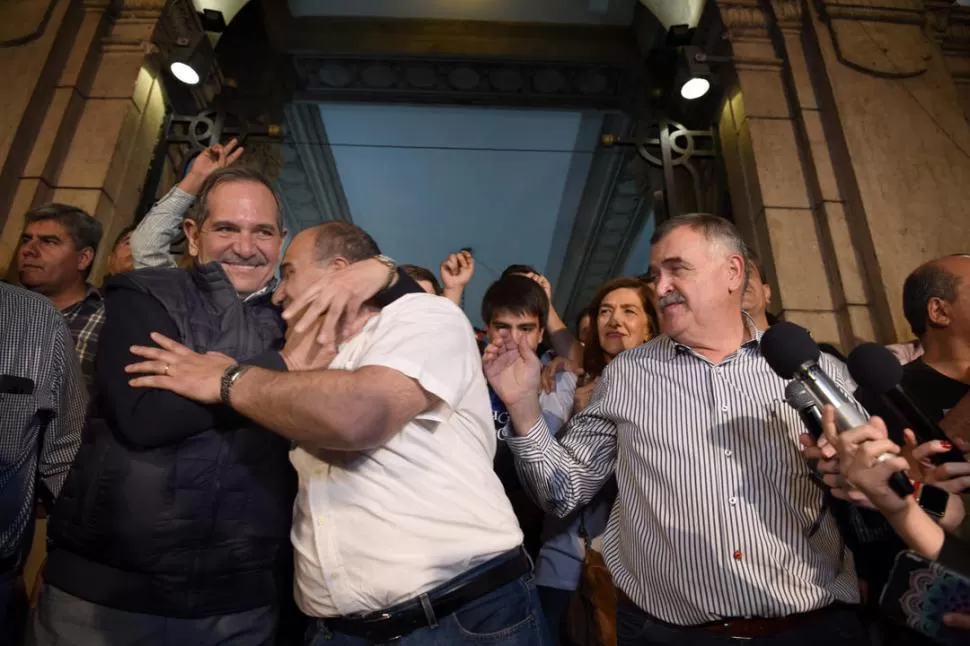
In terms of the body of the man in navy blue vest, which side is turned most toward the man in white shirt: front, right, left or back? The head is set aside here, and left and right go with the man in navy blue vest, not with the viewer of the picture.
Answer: front

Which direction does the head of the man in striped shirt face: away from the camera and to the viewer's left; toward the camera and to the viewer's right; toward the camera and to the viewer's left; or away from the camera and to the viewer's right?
toward the camera and to the viewer's left

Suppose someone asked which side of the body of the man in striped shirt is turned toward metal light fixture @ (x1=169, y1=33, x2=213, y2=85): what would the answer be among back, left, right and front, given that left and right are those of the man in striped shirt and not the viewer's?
right

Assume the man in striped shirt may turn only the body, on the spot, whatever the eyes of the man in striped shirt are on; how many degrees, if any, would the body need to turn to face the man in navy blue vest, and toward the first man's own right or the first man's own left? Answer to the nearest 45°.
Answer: approximately 45° to the first man's own right

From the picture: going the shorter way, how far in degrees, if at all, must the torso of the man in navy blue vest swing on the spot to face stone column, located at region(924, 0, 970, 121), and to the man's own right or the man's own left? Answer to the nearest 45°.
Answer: approximately 45° to the man's own left

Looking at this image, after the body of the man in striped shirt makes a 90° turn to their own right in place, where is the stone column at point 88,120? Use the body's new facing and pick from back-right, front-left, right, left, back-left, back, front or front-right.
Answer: front

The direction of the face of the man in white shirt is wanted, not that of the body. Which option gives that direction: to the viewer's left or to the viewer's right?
to the viewer's left

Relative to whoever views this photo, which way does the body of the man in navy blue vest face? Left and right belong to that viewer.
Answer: facing the viewer and to the right of the viewer

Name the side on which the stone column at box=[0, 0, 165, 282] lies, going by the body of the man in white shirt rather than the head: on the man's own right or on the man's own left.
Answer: on the man's own right

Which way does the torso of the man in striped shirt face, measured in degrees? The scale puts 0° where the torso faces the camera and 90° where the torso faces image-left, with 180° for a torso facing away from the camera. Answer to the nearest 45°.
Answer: approximately 0°

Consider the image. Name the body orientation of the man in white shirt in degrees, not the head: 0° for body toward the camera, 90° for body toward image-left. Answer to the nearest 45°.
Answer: approximately 45°
